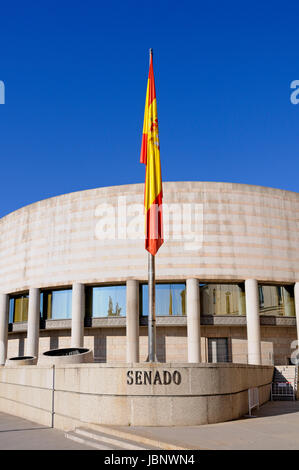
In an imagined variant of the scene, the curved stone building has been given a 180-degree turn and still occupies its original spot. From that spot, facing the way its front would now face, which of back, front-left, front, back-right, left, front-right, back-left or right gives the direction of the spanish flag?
back

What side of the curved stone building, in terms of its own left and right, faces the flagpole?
front

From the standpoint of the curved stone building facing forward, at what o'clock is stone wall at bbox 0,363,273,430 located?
The stone wall is roughly at 12 o'clock from the curved stone building.

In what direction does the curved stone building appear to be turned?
toward the camera
